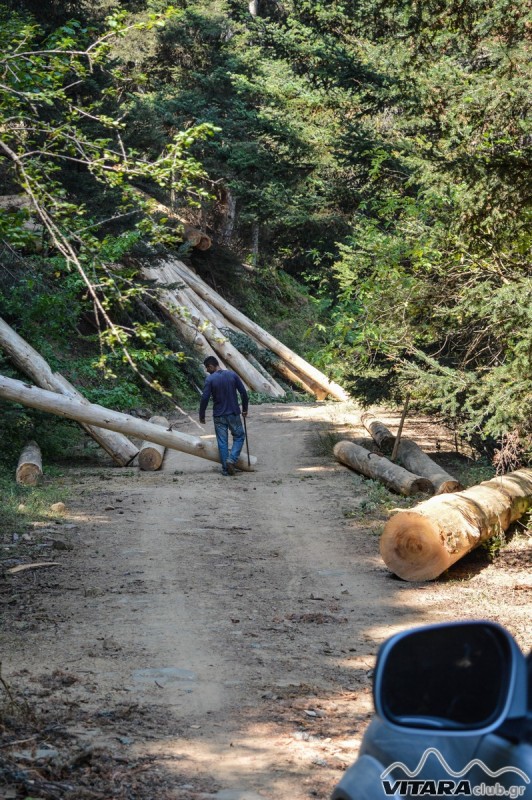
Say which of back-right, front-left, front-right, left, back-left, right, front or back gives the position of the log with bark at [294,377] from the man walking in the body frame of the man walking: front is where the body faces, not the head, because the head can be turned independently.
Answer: front

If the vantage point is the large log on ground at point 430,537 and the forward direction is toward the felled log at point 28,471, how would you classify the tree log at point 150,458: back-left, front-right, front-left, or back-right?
front-right

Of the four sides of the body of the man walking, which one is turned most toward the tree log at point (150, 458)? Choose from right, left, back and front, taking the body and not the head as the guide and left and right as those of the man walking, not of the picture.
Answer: left

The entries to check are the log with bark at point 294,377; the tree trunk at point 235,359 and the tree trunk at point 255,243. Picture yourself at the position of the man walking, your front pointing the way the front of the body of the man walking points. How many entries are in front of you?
3

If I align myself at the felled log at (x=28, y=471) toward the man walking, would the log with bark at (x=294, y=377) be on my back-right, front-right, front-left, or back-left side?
front-left

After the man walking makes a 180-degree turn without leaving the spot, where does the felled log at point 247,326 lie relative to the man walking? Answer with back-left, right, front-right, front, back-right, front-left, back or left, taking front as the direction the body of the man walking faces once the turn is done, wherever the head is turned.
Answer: back

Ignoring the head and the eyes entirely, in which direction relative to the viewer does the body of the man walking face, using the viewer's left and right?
facing away from the viewer

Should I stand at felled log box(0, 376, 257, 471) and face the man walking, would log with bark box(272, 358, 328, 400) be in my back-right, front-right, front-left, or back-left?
front-left

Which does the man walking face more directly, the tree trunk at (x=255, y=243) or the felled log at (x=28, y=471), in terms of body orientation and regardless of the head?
the tree trunk

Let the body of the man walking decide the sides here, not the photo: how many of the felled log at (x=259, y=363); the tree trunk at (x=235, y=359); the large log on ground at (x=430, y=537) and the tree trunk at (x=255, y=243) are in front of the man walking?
3

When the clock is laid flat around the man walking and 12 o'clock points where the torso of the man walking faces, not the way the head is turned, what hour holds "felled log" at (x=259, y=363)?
The felled log is roughly at 12 o'clock from the man walking.

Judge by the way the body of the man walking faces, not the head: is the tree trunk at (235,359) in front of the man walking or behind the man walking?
in front
